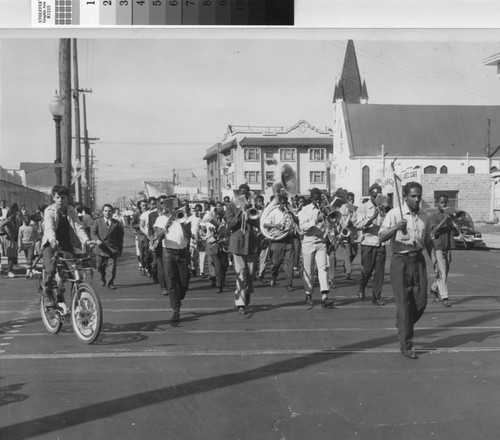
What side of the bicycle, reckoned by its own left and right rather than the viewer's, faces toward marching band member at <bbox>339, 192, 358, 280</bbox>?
left

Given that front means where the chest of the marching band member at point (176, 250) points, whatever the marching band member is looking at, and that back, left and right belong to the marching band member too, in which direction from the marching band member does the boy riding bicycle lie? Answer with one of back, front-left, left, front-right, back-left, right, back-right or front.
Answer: front-right

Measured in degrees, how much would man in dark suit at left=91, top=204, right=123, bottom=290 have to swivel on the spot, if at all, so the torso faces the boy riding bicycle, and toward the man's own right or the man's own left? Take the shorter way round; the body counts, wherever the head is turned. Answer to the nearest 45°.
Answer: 0° — they already face them

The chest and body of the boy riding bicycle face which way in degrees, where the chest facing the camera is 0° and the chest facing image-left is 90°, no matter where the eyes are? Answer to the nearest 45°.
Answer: approximately 315°

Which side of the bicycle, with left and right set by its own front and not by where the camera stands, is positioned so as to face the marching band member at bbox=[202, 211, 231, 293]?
left

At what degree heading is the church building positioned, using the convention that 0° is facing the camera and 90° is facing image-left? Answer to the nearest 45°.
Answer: approximately 90°
